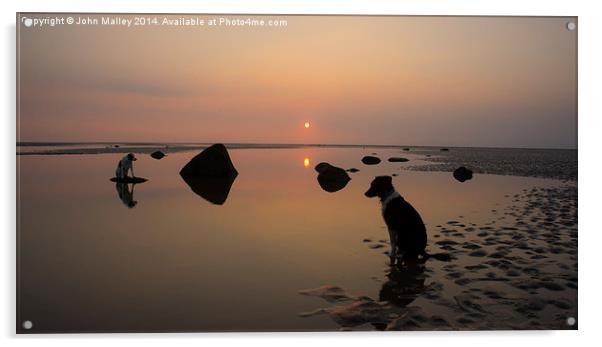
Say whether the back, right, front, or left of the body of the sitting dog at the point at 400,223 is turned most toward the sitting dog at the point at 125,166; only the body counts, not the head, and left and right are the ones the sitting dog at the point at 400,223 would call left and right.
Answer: front

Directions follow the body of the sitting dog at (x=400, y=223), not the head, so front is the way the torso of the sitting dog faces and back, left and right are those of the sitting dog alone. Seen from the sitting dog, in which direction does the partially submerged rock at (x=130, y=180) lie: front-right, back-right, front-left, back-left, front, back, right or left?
front

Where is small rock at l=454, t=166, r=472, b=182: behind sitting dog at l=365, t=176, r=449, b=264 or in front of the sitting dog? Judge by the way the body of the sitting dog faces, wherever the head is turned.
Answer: behind

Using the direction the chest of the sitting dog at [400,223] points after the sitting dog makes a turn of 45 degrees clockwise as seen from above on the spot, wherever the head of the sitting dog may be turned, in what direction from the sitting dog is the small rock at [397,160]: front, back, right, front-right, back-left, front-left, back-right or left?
front-right

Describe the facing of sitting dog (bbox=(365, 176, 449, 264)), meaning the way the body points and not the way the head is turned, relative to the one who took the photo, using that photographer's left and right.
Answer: facing to the left of the viewer

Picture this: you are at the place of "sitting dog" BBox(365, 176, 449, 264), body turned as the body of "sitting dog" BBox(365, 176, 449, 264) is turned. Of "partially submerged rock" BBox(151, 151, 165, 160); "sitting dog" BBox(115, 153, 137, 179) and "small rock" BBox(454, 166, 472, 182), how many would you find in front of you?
2
